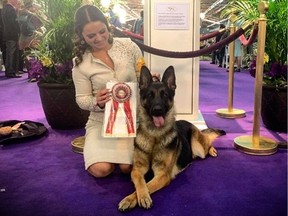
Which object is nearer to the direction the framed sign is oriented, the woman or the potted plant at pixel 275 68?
the woman

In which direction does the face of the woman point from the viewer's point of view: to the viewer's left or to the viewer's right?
to the viewer's right

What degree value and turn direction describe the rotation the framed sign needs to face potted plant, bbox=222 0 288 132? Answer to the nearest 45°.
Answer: approximately 90° to its left

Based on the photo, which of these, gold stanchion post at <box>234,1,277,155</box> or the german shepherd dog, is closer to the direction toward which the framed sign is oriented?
the german shepherd dog

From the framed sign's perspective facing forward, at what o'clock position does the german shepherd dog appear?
The german shepherd dog is roughly at 12 o'clock from the framed sign.

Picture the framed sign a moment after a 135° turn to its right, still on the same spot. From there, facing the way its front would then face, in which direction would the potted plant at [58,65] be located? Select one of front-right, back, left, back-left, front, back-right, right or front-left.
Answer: front-left

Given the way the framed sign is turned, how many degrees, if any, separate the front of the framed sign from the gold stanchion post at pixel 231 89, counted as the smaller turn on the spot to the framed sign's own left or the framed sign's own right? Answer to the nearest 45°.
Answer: approximately 135° to the framed sign's own left

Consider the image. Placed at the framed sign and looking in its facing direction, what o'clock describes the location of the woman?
The woman is roughly at 1 o'clock from the framed sign.

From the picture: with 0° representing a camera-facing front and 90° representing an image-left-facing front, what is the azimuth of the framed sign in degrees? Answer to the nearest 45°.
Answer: approximately 0°

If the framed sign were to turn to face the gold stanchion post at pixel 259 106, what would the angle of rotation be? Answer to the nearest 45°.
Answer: approximately 45° to its left
